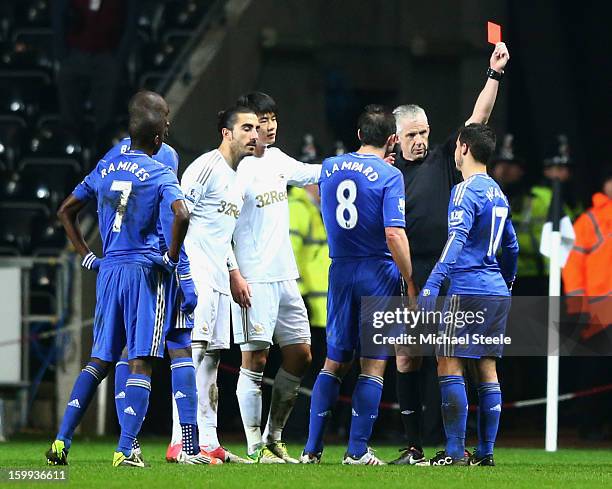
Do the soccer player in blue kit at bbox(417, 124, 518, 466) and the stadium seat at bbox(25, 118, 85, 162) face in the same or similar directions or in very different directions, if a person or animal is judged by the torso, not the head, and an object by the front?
very different directions

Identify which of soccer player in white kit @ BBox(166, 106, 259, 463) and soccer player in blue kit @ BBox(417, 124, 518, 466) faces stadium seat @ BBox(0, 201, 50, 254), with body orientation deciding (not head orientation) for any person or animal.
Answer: the soccer player in blue kit

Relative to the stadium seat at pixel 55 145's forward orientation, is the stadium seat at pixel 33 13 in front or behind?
behind

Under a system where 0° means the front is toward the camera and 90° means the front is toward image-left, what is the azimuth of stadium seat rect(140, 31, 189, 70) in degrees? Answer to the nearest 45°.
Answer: approximately 45°

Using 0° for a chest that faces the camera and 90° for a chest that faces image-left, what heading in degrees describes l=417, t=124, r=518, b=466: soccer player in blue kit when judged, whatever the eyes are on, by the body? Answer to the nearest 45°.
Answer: approximately 135°

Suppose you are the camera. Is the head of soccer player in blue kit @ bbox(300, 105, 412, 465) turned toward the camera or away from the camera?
away from the camera

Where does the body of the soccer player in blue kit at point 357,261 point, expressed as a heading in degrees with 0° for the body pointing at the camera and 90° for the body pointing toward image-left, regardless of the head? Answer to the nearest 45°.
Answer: approximately 225°

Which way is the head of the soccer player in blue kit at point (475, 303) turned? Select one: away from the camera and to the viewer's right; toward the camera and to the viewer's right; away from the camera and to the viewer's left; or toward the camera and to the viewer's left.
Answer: away from the camera and to the viewer's left
